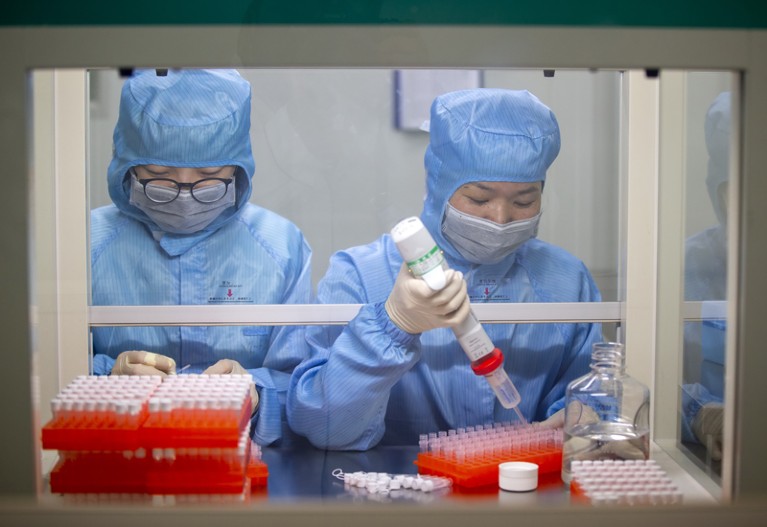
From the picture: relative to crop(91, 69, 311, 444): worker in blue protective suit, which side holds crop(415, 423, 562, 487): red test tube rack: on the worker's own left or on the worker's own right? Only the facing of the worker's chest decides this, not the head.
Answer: on the worker's own left

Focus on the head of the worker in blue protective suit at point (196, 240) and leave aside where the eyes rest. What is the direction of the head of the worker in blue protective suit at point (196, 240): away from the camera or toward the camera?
toward the camera

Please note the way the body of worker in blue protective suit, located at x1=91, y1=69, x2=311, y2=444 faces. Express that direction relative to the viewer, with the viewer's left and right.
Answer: facing the viewer

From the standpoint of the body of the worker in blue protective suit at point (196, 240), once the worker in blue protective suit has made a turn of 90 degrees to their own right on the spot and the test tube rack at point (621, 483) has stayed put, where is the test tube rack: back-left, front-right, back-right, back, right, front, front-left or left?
back-left

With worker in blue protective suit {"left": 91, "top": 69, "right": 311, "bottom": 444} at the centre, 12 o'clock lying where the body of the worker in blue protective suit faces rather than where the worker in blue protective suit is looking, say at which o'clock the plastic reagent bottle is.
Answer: The plastic reagent bottle is roughly at 10 o'clock from the worker in blue protective suit.

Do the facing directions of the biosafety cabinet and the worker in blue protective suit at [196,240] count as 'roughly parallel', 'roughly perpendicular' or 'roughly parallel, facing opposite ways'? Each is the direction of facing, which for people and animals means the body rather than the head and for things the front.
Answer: roughly parallel, facing opposite ways

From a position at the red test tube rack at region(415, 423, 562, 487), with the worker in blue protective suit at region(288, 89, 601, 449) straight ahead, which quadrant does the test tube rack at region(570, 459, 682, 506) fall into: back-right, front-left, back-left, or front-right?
back-right

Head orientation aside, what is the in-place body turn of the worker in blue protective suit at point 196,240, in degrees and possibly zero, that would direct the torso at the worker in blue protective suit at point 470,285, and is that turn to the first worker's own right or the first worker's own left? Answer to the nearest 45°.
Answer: approximately 90° to the first worker's own left

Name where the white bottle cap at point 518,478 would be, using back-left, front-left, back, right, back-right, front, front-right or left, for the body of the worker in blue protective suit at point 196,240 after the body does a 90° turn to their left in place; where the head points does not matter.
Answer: front-right

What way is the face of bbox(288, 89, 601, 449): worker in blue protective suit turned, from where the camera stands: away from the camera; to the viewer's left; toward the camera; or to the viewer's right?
toward the camera

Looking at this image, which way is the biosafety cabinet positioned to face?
away from the camera
